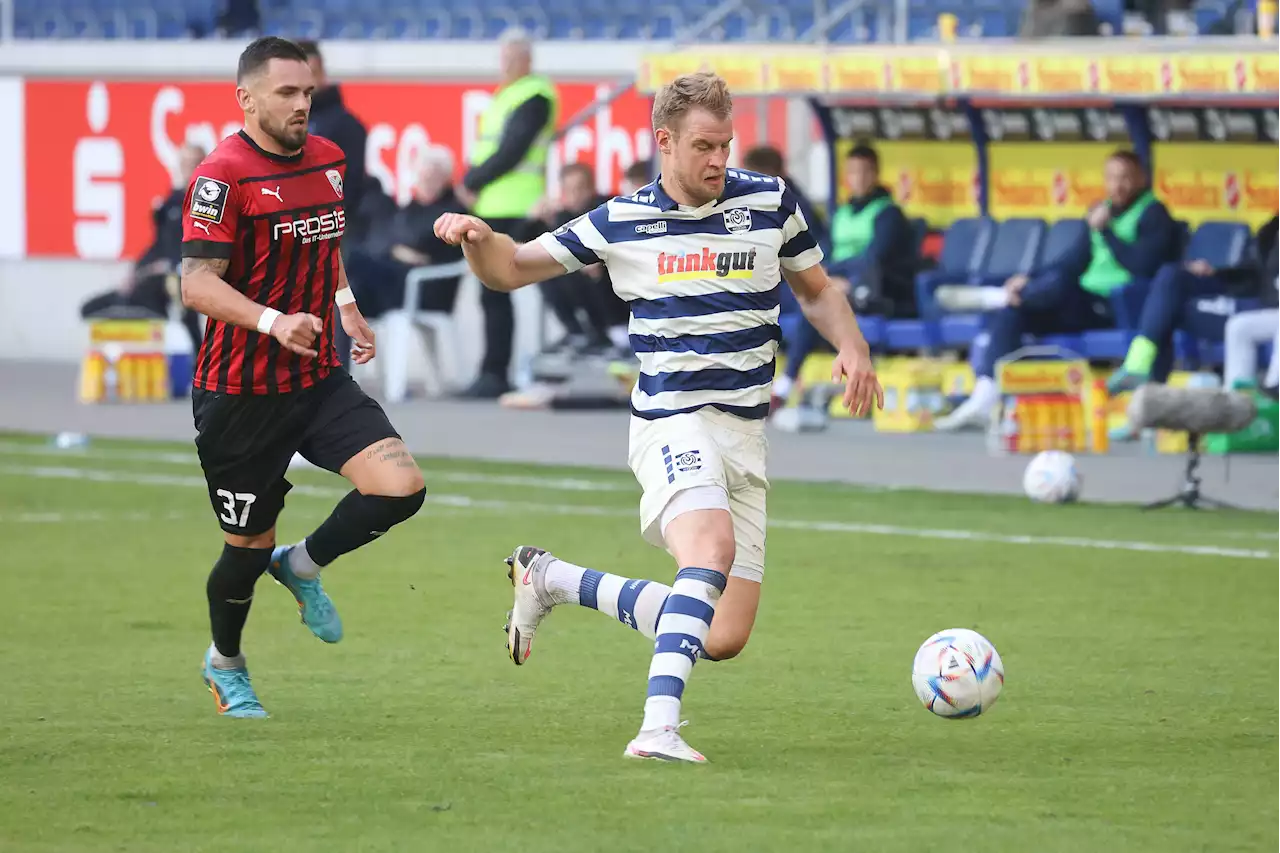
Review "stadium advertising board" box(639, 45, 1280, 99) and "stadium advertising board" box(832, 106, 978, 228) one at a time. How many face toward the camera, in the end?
2

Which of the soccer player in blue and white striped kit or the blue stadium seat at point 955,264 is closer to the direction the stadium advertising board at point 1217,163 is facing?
the soccer player in blue and white striped kit

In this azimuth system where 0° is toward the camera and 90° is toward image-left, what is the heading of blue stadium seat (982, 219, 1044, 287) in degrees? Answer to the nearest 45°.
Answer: approximately 45°

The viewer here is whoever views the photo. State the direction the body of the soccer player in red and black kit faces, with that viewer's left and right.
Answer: facing the viewer and to the right of the viewer

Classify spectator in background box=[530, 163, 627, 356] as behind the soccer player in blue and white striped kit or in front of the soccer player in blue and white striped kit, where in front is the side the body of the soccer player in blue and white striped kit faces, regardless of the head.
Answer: behind

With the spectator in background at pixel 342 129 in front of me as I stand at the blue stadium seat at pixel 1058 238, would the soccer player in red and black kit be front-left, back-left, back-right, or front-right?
front-left

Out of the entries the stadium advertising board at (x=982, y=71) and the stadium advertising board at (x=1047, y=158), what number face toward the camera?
2

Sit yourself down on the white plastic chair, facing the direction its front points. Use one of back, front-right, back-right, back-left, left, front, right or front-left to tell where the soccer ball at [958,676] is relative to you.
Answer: front-left

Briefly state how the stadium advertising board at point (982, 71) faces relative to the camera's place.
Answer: facing the viewer

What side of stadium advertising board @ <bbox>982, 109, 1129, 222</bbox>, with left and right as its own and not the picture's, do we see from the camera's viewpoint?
front
